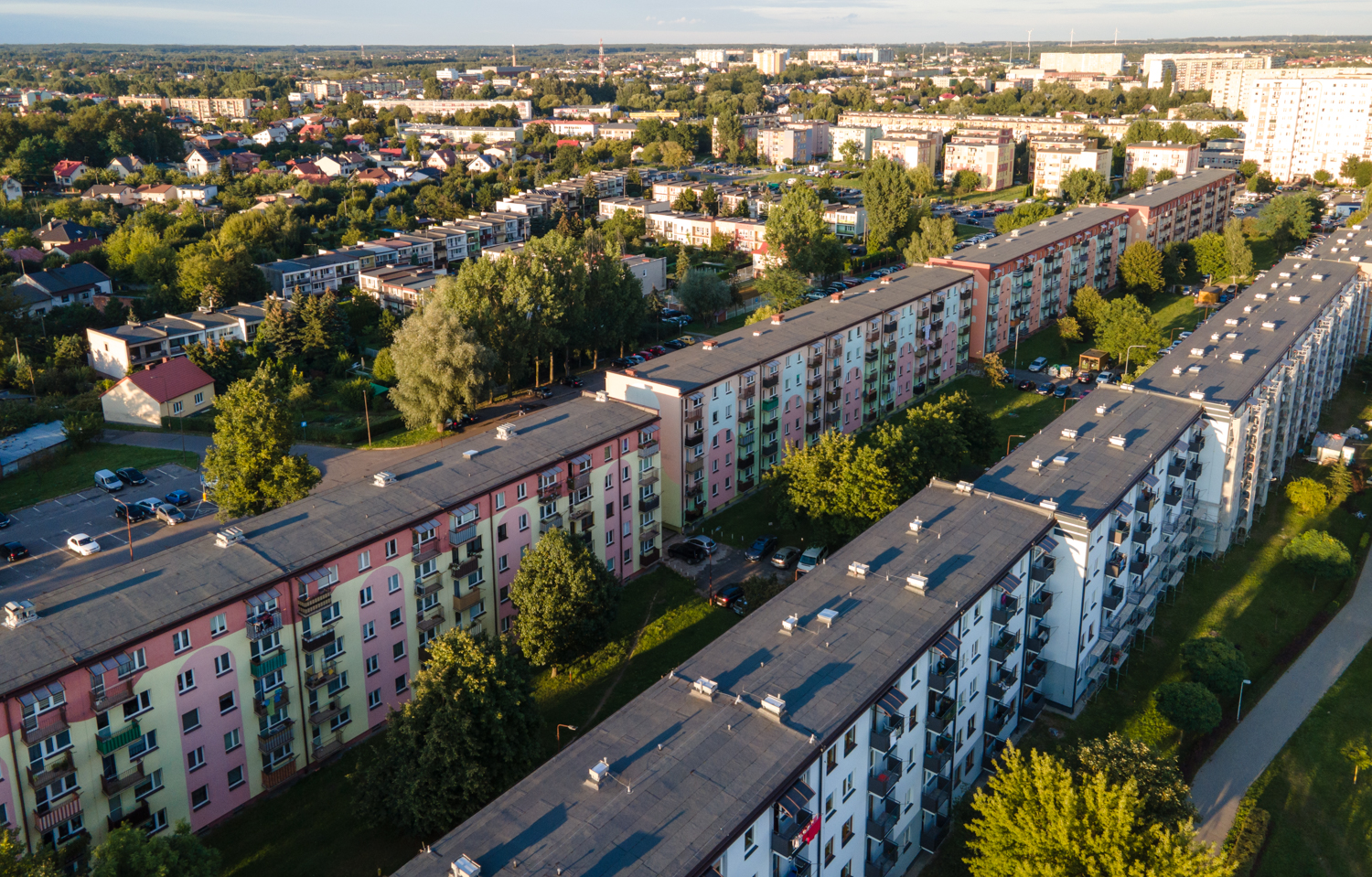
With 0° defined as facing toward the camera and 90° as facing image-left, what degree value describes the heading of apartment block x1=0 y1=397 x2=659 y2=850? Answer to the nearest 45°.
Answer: approximately 315°

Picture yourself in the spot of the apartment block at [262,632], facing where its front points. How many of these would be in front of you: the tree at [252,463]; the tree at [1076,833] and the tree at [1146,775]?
2

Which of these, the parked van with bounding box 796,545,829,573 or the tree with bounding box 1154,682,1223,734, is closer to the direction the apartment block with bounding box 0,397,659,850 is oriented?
the tree

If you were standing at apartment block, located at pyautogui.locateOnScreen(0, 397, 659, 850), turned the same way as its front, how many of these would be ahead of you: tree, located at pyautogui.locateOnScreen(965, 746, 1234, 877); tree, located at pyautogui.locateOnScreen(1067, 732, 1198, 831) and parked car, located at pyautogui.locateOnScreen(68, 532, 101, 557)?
2

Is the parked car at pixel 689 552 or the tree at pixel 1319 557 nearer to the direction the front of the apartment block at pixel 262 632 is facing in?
the tree

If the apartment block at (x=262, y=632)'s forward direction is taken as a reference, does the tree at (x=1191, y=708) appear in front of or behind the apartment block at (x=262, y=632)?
in front

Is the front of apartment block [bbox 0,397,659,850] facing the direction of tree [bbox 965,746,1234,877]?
yes

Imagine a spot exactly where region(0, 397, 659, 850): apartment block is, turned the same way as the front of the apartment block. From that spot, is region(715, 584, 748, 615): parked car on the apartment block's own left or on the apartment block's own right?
on the apartment block's own left
